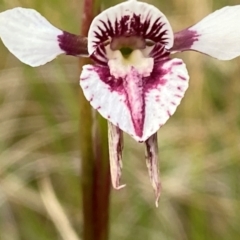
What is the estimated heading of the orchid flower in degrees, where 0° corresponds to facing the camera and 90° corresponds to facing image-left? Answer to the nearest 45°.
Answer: approximately 0°
